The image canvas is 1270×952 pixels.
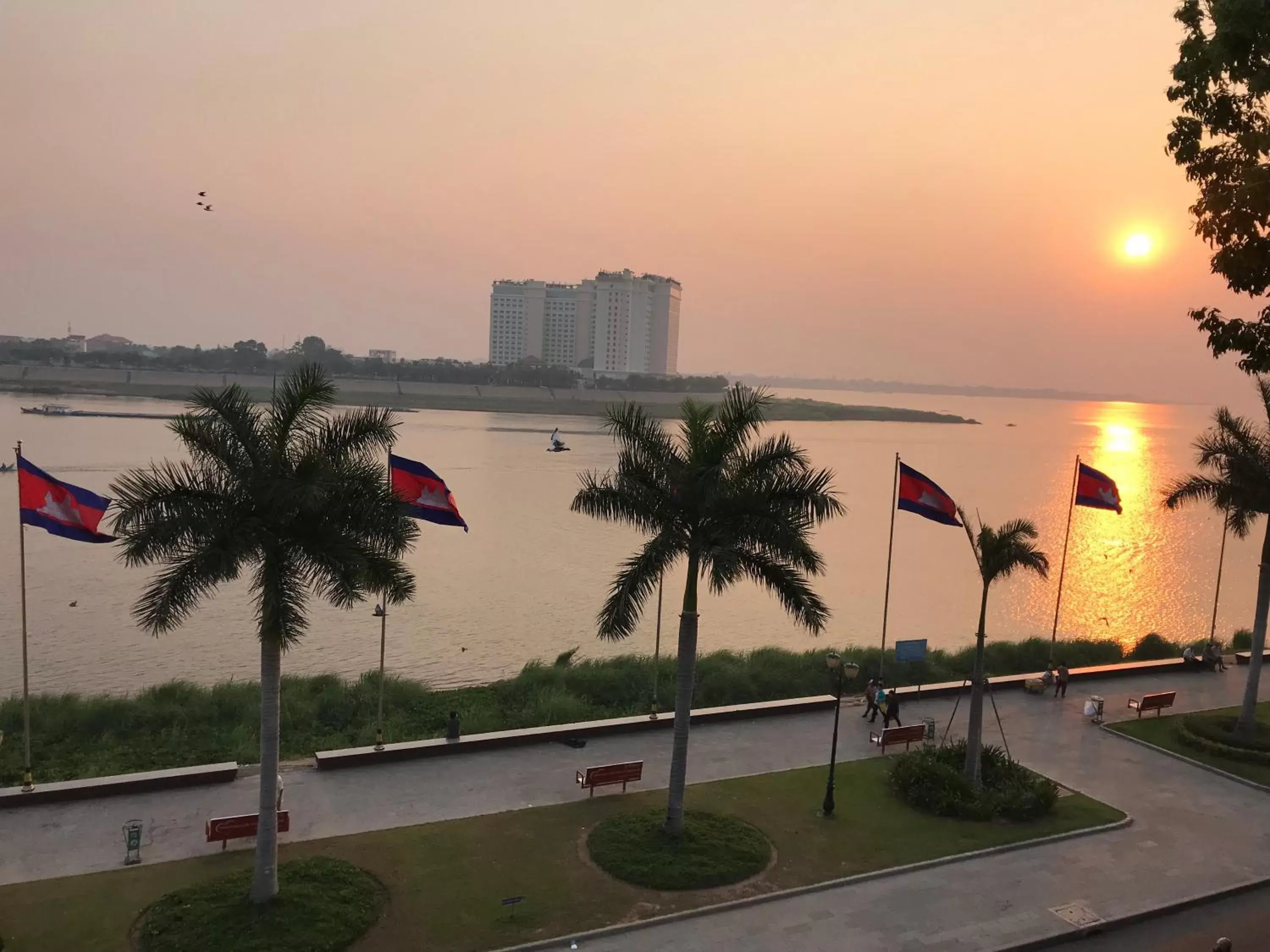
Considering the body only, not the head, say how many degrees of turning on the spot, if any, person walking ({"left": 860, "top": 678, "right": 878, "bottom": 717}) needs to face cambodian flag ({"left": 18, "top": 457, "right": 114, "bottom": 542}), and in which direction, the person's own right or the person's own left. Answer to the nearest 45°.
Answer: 0° — they already face it

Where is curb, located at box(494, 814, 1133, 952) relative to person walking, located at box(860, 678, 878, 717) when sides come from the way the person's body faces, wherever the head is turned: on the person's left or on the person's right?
on the person's left

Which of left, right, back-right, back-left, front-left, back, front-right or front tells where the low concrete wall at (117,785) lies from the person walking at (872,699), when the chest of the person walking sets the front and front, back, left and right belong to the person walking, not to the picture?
front

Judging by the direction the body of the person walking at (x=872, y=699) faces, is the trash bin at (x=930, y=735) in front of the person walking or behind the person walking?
in front
